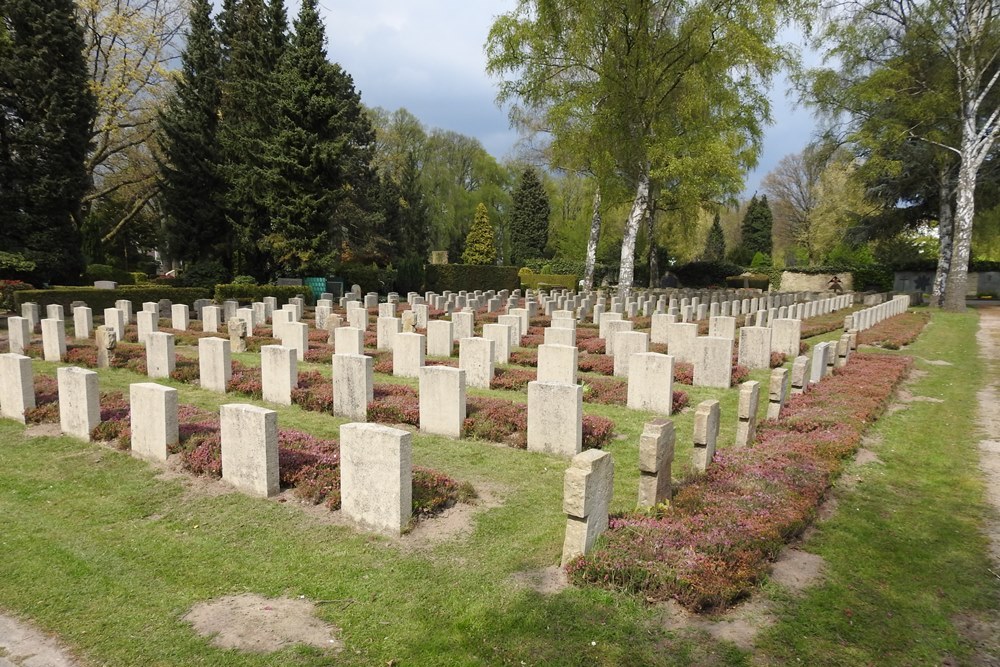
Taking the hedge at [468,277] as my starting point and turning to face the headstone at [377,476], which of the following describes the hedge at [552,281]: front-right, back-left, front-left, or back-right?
back-left

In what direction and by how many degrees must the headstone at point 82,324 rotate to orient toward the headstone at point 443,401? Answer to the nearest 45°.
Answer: approximately 45° to its left

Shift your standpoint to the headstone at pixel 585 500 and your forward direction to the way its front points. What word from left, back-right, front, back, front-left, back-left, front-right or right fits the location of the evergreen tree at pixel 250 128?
back

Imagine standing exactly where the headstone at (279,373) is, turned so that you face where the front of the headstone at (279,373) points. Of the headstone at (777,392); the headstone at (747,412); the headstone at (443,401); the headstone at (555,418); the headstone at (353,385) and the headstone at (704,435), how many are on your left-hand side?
6

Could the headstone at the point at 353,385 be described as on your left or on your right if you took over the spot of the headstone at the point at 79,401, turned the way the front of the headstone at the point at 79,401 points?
on your left

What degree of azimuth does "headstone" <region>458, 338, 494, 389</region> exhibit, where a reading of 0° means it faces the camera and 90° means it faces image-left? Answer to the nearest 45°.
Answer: approximately 45°

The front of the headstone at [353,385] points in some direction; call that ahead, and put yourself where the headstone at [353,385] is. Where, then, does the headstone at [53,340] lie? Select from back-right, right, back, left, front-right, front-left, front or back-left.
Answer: right

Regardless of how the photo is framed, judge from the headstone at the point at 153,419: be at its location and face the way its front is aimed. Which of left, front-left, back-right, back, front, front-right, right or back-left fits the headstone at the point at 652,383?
back-left

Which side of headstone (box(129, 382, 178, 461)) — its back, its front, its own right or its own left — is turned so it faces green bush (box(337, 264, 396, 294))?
back

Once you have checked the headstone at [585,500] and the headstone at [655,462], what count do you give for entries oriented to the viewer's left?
0

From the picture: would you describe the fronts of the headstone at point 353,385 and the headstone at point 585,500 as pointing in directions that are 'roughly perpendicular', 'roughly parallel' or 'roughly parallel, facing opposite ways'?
roughly perpendicular
